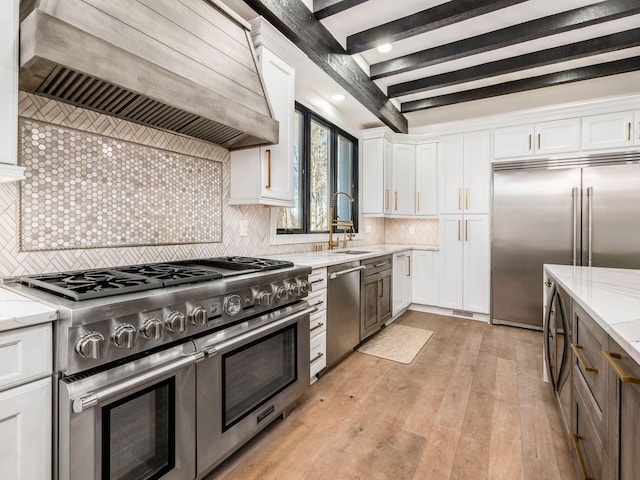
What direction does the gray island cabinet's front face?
to the viewer's left

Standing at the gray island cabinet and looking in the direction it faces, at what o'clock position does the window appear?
The window is roughly at 1 o'clock from the gray island cabinet.

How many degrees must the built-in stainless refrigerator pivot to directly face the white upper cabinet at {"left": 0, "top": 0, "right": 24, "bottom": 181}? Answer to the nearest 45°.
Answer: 0° — it already faces it

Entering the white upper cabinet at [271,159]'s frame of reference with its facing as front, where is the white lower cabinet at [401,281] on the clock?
The white lower cabinet is roughly at 9 o'clock from the white upper cabinet.

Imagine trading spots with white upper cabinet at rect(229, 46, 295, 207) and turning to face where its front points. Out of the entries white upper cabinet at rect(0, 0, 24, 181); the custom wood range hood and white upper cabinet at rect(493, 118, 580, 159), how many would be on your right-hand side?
2

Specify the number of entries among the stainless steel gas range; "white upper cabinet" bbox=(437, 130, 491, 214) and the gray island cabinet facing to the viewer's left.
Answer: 1

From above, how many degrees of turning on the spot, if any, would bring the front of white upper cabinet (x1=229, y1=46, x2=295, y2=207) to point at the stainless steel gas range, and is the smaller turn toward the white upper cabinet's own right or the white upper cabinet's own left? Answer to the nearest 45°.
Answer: approximately 90° to the white upper cabinet's own right

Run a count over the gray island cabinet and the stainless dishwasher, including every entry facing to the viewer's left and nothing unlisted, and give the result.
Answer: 1

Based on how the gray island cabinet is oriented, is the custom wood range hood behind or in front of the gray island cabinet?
in front

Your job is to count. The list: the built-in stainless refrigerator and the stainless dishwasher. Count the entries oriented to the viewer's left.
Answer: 0
